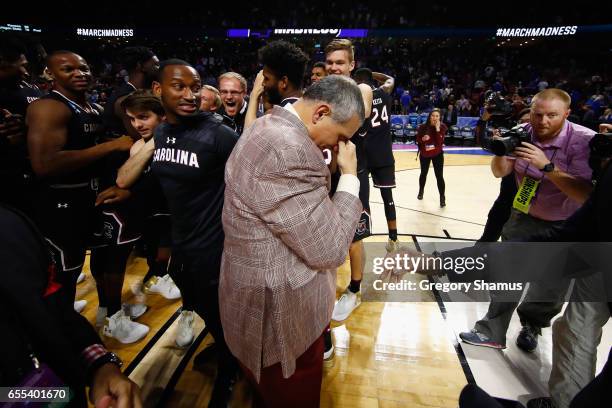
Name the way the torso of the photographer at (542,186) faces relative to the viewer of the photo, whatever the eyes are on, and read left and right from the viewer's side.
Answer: facing the viewer and to the left of the viewer

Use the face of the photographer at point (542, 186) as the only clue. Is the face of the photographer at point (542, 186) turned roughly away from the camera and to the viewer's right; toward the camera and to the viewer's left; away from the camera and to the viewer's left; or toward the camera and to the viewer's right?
toward the camera and to the viewer's left

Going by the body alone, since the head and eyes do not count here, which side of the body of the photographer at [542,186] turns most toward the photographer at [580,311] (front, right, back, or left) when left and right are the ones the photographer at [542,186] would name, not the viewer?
left

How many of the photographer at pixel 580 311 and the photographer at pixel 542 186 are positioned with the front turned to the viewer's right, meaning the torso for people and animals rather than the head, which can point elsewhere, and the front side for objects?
0

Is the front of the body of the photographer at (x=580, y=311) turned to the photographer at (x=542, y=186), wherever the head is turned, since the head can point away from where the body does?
no
